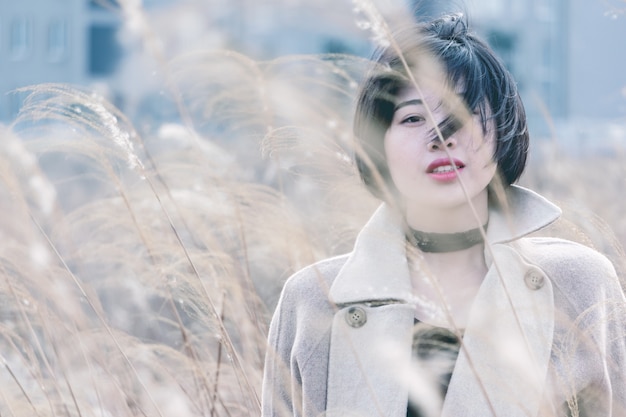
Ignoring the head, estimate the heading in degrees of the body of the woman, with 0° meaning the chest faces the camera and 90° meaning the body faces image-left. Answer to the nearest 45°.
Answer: approximately 0°
